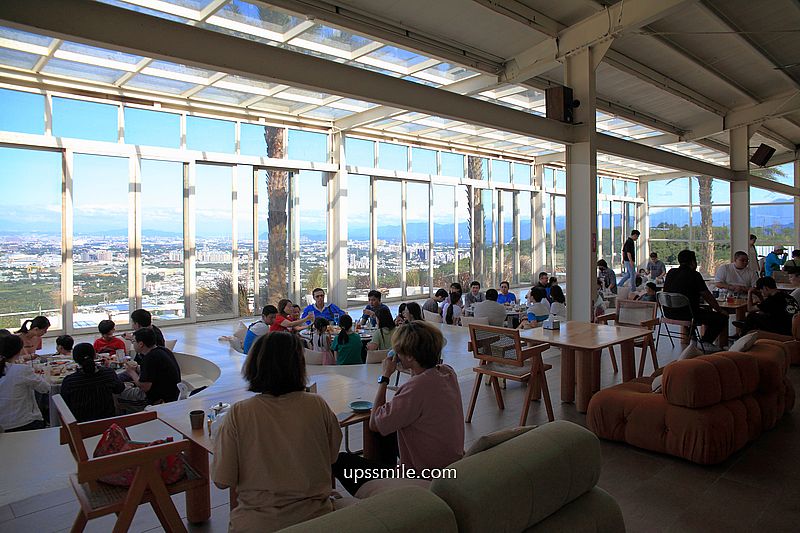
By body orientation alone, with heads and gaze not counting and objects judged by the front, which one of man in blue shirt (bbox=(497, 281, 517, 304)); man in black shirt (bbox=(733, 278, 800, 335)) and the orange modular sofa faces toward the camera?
the man in blue shirt

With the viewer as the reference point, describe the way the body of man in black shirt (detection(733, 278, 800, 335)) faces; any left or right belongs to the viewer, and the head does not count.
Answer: facing to the left of the viewer

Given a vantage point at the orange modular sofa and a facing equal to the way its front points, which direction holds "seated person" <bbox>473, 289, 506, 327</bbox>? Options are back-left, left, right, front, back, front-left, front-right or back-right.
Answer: front

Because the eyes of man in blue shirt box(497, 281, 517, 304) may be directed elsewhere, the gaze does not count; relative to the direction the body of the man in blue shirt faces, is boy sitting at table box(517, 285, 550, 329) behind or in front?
in front

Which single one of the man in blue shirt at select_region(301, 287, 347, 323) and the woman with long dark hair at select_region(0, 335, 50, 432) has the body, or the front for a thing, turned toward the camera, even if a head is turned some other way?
the man in blue shirt

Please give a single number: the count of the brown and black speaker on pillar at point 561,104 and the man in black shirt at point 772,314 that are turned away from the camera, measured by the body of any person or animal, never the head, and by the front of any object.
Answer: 0

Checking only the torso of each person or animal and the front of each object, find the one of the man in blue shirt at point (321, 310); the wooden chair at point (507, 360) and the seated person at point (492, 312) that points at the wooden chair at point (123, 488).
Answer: the man in blue shirt

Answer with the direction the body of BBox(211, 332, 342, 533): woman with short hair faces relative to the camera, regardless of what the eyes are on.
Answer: away from the camera

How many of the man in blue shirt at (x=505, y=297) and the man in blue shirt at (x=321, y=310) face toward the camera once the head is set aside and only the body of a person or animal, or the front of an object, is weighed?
2

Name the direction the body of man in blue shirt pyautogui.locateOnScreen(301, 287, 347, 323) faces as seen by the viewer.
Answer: toward the camera

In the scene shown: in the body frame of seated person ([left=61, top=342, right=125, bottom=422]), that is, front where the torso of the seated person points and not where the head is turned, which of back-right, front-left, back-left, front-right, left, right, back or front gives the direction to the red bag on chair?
back

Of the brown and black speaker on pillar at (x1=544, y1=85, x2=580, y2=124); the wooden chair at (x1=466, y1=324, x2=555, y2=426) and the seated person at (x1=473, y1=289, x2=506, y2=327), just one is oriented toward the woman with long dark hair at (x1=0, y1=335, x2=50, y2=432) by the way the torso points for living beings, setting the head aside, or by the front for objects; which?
the brown and black speaker on pillar

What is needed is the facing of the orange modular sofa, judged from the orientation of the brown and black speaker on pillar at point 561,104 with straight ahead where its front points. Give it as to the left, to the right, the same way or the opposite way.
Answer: to the right

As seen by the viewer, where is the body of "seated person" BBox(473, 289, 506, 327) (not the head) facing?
away from the camera

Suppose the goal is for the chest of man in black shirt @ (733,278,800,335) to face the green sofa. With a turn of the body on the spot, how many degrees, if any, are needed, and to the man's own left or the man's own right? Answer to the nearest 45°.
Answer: approximately 90° to the man's own left

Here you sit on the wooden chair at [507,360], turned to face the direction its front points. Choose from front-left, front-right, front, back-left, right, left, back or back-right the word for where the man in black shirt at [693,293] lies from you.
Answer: front

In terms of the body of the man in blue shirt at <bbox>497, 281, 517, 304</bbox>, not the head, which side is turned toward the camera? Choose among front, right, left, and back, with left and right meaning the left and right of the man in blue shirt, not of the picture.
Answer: front

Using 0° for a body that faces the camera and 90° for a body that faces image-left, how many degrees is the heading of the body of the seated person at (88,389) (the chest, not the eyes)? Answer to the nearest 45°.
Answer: approximately 180°

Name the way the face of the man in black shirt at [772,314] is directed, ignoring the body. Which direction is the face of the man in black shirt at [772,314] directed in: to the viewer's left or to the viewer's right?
to the viewer's left
